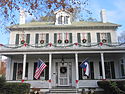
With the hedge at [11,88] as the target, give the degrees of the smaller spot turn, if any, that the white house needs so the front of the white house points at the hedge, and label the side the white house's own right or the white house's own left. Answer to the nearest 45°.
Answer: approximately 45° to the white house's own right

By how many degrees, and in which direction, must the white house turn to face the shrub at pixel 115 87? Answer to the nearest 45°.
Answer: approximately 45° to its left

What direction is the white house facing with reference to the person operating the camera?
facing the viewer
